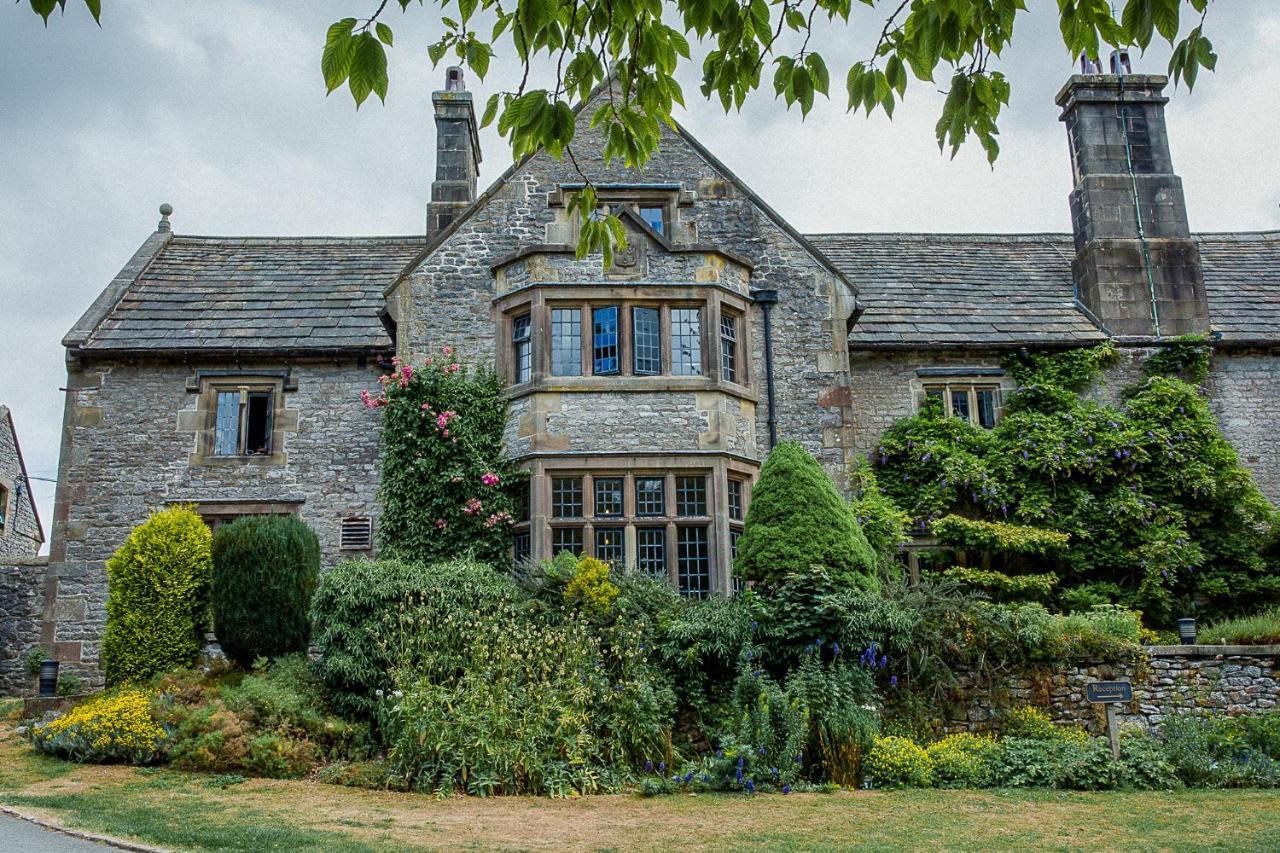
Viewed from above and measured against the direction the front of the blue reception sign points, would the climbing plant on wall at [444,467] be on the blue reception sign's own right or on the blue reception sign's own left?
on the blue reception sign's own right

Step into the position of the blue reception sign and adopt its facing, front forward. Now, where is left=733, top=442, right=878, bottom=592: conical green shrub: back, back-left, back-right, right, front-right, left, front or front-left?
right

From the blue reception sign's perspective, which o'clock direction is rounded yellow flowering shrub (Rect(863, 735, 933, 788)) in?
The rounded yellow flowering shrub is roughly at 2 o'clock from the blue reception sign.

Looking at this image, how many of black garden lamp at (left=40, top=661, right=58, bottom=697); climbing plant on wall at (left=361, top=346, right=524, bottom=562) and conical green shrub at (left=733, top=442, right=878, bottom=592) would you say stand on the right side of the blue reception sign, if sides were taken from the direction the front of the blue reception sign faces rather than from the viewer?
3

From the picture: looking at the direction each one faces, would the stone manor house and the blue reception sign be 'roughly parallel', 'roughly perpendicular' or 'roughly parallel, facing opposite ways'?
roughly parallel

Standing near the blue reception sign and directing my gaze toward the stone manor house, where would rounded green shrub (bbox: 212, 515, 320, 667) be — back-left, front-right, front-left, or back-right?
front-left

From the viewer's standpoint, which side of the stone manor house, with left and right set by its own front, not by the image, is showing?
front

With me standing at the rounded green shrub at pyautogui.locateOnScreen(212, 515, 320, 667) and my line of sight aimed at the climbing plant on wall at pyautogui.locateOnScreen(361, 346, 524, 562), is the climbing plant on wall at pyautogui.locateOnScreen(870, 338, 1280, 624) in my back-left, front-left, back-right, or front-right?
front-right

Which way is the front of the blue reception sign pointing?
toward the camera

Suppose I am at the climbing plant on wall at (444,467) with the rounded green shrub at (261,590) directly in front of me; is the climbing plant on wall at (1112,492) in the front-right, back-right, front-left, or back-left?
back-left

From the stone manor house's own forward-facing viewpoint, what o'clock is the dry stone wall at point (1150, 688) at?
The dry stone wall is roughly at 10 o'clock from the stone manor house.

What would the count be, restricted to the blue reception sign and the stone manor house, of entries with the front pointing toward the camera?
2

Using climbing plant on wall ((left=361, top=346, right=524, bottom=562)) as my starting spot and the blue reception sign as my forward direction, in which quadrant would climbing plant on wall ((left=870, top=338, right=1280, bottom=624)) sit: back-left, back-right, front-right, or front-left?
front-left
